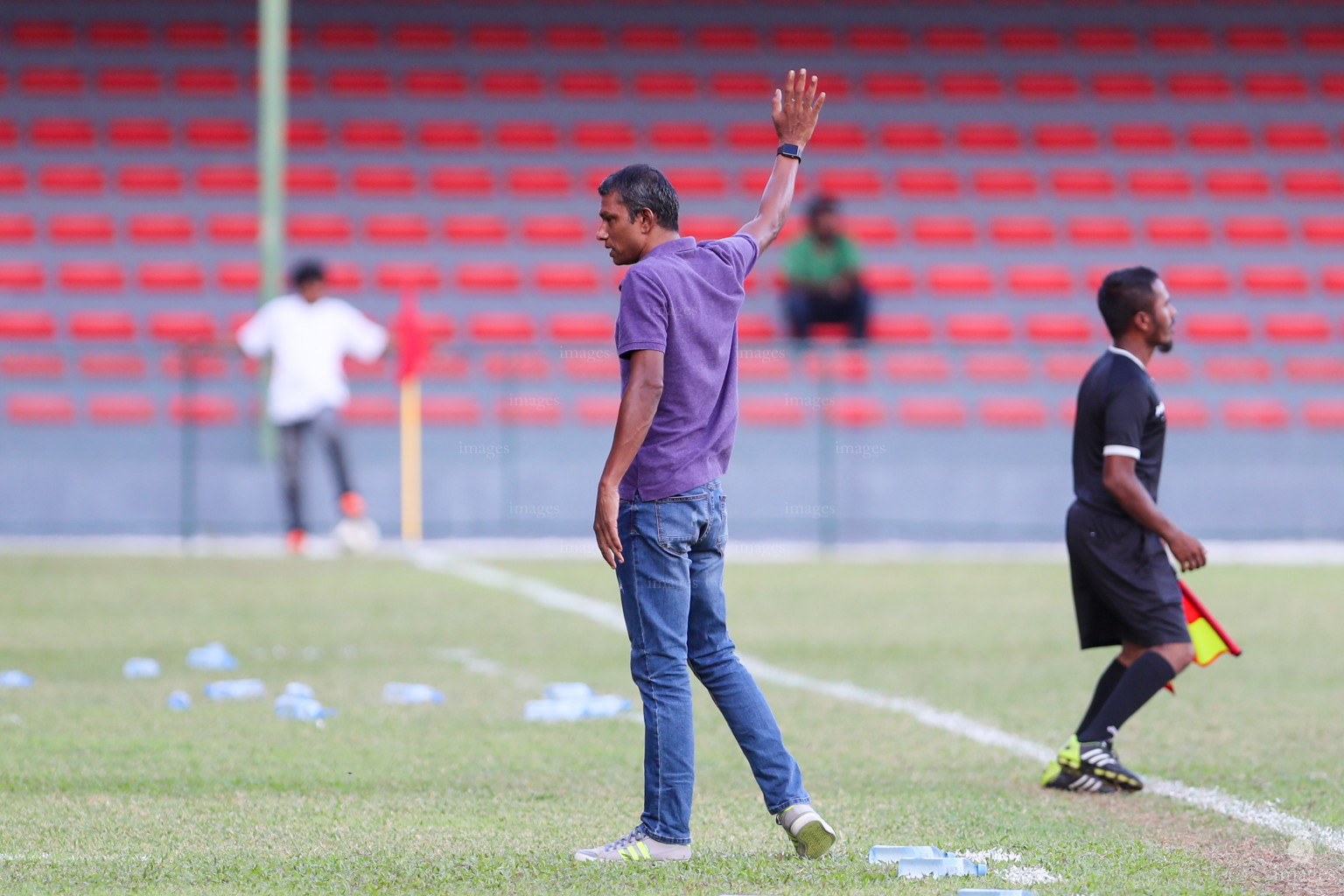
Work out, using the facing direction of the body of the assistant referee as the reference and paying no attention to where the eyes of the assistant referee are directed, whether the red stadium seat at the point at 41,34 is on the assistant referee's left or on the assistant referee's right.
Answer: on the assistant referee's left

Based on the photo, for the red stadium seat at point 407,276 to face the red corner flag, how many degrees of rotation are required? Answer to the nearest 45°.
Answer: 0° — it already faces it

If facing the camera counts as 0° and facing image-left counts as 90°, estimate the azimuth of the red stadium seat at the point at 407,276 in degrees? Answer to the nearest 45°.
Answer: approximately 0°

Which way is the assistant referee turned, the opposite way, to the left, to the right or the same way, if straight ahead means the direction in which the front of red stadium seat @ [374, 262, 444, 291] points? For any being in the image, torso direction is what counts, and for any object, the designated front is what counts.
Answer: to the left

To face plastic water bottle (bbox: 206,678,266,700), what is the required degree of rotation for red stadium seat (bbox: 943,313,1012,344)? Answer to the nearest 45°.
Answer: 0° — it already faces it

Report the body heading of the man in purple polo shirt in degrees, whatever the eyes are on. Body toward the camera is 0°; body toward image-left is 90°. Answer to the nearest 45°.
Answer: approximately 135°

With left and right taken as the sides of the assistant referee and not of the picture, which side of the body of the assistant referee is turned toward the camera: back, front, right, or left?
right

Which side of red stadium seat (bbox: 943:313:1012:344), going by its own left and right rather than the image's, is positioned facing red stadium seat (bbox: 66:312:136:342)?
right

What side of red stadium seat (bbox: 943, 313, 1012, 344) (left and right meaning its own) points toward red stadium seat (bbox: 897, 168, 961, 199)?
back
